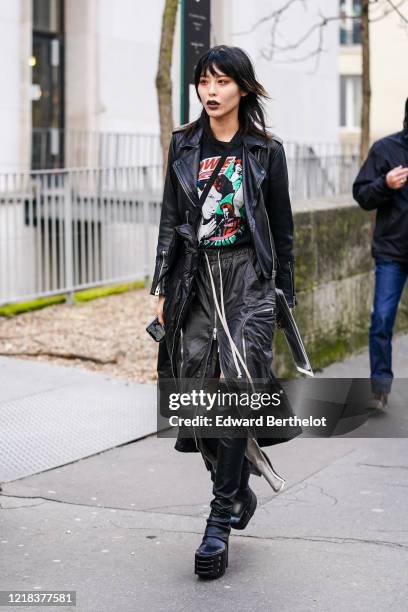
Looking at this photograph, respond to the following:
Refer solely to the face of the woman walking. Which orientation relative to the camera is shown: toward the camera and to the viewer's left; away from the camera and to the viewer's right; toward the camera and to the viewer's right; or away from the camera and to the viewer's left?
toward the camera and to the viewer's left

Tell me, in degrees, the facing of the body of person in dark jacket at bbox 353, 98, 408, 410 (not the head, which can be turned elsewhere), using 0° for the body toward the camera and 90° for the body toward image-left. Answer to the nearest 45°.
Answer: approximately 0°

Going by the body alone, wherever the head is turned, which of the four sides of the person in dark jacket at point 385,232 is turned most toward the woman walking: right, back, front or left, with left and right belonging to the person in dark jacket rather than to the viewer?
front

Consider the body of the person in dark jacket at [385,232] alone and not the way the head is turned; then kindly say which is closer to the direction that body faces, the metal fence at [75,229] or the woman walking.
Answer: the woman walking
